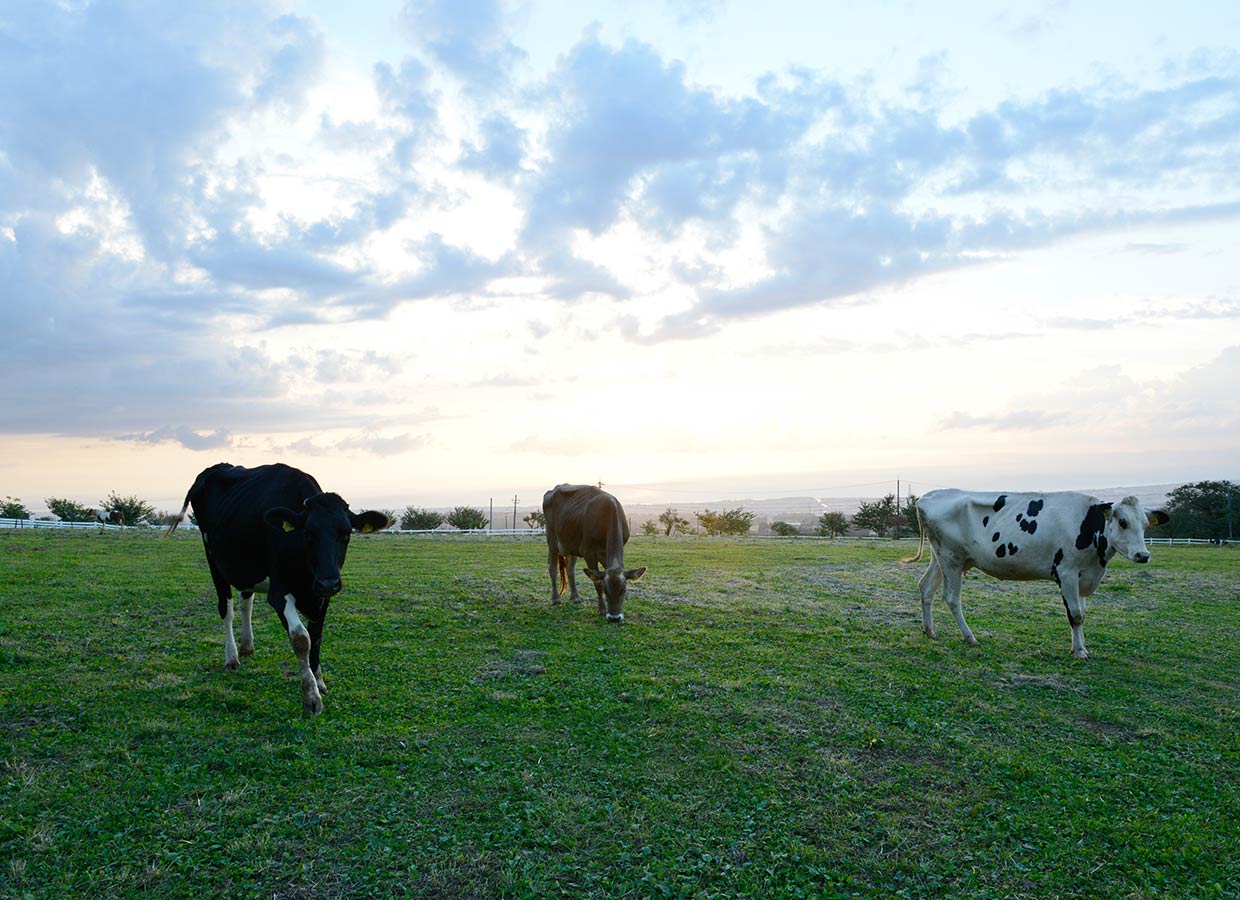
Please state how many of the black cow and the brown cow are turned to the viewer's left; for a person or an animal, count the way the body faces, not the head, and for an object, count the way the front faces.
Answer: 0

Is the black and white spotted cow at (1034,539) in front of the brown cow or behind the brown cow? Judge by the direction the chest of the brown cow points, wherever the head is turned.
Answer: in front

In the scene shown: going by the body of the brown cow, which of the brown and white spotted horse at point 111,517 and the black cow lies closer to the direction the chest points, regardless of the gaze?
the black cow

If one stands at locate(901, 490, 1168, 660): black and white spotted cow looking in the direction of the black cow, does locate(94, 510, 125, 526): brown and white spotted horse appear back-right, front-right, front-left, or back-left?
front-right

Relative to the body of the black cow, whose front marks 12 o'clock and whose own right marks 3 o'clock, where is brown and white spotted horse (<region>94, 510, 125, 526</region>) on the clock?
The brown and white spotted horse is roughly at 7 o'clock from the black cow.

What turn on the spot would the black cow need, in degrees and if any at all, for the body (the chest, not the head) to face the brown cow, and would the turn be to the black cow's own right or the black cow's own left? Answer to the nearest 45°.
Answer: approximately 90° to the black cow's own left

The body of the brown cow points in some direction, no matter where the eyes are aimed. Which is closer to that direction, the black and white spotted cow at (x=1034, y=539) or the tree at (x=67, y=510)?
the black and white spotted cow

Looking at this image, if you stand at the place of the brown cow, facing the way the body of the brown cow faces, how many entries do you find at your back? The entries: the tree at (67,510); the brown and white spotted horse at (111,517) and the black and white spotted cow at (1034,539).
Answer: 2

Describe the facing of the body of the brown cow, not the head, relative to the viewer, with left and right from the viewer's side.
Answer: facing the viewer and to the right of the viewer

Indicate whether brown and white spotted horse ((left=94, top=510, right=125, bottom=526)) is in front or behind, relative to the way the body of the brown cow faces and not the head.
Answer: behind

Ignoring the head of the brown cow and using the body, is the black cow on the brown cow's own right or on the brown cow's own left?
on the brown cow's own right

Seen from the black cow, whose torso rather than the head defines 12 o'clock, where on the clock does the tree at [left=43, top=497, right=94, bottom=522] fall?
The tree is roughly at 7 o'clock from the black cow.
